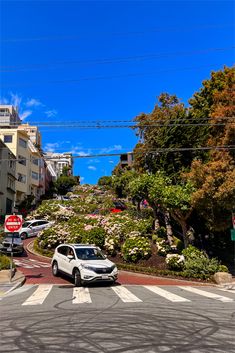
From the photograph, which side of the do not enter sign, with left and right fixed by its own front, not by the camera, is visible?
front

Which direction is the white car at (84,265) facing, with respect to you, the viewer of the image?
facing the viewer and to the right of the viewer

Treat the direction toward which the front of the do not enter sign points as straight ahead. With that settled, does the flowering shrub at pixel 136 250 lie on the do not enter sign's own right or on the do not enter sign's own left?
on the do not enter sign's own left

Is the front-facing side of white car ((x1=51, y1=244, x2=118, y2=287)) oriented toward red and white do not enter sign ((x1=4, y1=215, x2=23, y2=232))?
no

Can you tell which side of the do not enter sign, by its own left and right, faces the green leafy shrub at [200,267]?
left

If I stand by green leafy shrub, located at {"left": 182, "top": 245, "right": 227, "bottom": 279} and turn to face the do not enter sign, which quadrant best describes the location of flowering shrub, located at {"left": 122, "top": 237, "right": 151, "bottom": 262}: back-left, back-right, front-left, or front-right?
front-right

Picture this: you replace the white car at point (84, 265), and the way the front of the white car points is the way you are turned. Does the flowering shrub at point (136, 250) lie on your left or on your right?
on your left

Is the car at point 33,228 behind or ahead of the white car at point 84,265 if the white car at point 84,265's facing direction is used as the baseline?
behind

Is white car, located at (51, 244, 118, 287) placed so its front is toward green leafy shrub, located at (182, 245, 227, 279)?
no

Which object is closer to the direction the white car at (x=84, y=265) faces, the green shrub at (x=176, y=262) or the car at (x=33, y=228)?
the green shrub

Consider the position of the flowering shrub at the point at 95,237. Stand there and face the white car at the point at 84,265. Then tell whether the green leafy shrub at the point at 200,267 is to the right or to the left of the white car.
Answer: left

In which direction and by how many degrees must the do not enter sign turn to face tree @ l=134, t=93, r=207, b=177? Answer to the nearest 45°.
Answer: approximately 135° to its left

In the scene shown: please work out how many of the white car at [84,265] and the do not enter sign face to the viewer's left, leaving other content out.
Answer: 0
